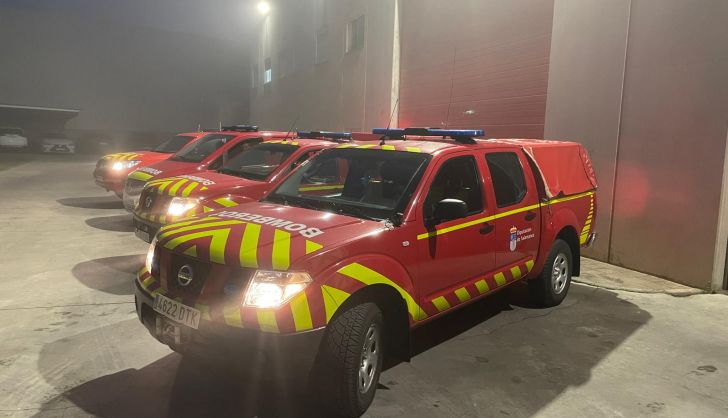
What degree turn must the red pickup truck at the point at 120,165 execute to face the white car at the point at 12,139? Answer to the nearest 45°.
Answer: approximately 135° to its right

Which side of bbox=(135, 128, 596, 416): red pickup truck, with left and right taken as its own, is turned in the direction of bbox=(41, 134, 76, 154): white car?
right

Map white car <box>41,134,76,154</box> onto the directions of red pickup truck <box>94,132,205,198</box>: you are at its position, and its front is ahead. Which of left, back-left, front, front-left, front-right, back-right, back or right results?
back-right

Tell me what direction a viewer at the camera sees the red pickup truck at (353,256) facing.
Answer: facing the viewer and to the left of the viewer

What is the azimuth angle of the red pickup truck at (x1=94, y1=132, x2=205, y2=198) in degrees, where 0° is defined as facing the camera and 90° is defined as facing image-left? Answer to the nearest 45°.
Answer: approximately 45°

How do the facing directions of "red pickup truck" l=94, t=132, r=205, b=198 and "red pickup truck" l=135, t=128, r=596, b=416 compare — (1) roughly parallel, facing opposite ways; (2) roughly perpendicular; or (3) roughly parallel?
roughly parallel

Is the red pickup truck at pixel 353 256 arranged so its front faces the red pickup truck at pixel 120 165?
no

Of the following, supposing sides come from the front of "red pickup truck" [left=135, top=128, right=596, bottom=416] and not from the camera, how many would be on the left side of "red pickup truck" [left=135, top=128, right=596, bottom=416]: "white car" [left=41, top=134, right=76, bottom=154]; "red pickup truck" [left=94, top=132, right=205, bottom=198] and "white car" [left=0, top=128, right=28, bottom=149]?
0

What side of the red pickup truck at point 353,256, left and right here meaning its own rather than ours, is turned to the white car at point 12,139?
right

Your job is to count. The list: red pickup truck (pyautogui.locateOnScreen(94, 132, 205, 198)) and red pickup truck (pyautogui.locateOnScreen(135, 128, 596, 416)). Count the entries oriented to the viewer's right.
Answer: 0

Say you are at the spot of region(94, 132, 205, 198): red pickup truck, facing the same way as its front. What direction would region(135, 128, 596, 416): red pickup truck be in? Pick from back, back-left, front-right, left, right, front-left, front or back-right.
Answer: front-left
